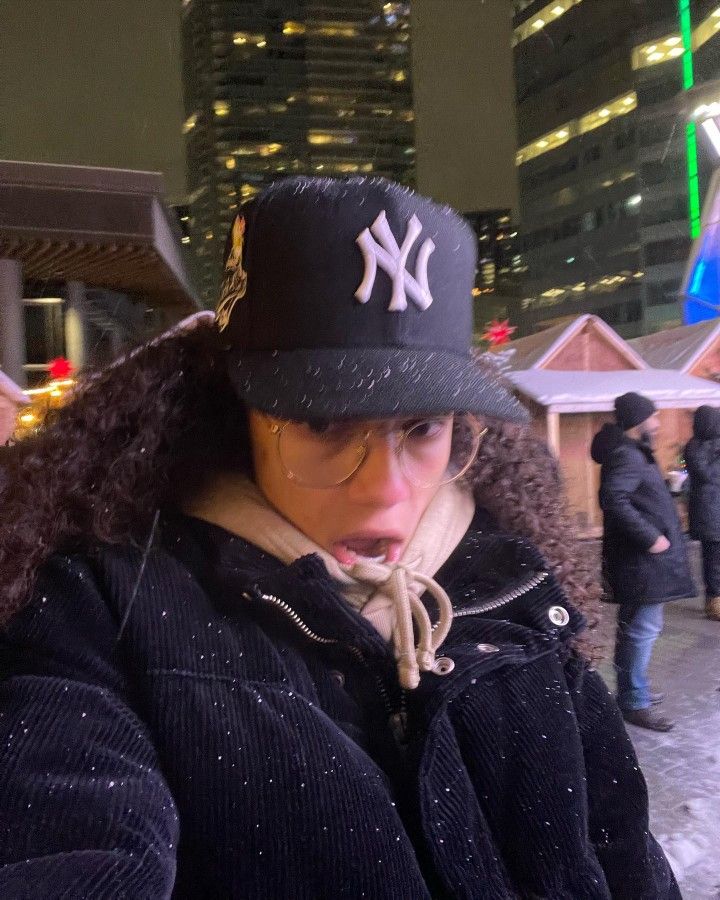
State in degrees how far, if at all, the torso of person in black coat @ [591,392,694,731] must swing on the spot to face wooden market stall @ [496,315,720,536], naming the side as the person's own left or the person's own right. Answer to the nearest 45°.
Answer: approximately 90° to the person's own left

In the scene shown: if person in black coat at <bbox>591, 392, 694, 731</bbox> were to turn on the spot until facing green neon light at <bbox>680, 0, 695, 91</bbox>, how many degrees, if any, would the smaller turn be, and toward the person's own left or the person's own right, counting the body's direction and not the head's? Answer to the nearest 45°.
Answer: approximately 90° to the person's own left

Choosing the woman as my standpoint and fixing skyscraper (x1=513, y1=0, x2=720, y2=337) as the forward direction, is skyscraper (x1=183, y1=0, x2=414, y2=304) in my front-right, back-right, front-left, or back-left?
front-left

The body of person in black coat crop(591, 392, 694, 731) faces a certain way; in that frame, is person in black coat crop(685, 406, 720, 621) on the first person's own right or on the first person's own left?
on the first person's own left

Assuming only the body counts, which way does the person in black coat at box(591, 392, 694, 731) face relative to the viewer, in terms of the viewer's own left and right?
facing to the right of the viewer
